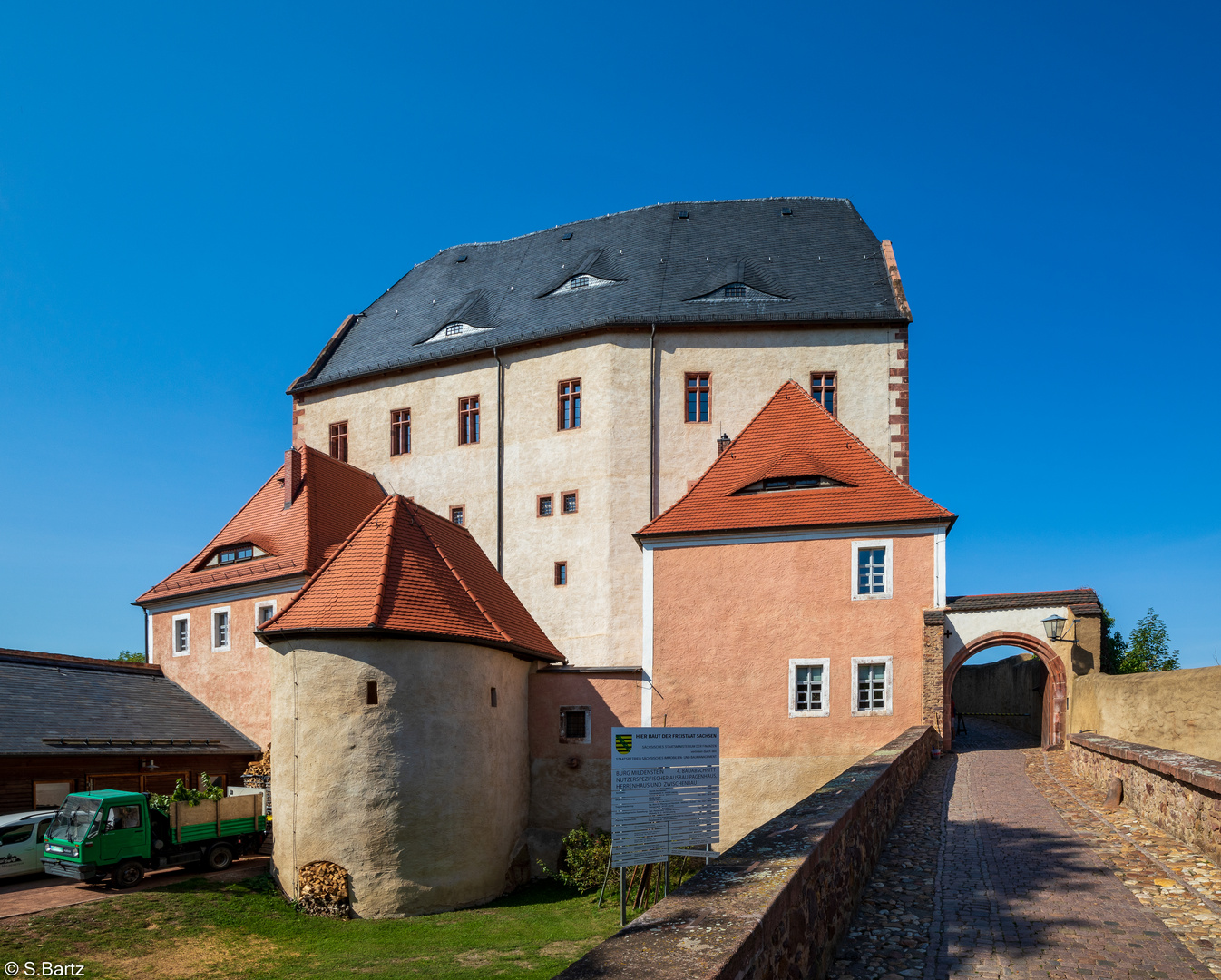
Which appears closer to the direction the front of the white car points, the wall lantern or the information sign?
the information sign

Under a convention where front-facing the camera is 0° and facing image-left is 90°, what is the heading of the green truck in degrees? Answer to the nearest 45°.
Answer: approximately 45°

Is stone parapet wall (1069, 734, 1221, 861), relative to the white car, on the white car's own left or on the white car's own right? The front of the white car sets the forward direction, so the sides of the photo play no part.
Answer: on the white car's own left

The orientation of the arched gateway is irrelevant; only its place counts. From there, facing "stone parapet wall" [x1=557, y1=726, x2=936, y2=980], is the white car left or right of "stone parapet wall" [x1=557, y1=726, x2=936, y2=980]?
right
